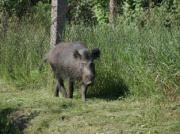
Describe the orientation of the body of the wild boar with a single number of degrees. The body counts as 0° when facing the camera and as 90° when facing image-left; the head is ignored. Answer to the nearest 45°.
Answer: approximately 315°

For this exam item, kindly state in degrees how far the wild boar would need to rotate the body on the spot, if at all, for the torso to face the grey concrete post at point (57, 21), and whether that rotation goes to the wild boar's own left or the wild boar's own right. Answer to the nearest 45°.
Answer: approximately 135° to the wild boar's own left
